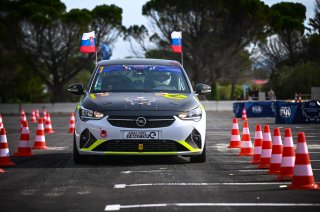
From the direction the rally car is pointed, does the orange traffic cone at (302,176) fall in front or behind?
in front

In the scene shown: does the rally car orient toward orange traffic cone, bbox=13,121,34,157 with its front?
no

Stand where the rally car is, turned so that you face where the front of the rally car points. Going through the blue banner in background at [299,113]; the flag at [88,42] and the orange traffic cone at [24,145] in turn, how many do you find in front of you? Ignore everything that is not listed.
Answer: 0

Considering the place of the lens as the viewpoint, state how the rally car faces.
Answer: facing the viewer

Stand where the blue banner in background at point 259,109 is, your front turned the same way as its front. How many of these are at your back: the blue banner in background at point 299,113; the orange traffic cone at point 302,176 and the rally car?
0

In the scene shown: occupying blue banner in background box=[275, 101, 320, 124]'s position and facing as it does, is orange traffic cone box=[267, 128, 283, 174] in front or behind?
in front

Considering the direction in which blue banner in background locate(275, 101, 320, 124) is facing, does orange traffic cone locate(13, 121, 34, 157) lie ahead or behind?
ahead

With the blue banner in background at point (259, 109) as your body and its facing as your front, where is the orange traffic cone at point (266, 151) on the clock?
The orange traffic cone is roughly at 12 o'clock from the blue banner in background.

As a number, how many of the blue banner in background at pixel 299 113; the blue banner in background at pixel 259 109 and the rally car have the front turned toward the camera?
3

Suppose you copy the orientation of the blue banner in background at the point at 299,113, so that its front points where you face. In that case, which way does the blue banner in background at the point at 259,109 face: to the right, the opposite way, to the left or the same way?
the same way

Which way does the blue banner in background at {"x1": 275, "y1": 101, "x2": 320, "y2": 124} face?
toward the camera

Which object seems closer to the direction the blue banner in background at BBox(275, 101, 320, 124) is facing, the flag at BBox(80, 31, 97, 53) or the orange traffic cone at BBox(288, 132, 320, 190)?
the orange traffic cone

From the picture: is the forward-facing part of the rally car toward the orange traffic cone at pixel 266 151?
no

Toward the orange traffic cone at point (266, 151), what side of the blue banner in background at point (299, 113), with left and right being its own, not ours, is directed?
front

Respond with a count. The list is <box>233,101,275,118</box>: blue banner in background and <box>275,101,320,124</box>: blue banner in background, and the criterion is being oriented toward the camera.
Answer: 2

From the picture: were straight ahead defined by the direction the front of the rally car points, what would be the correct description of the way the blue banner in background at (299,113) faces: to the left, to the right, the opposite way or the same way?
the same way
